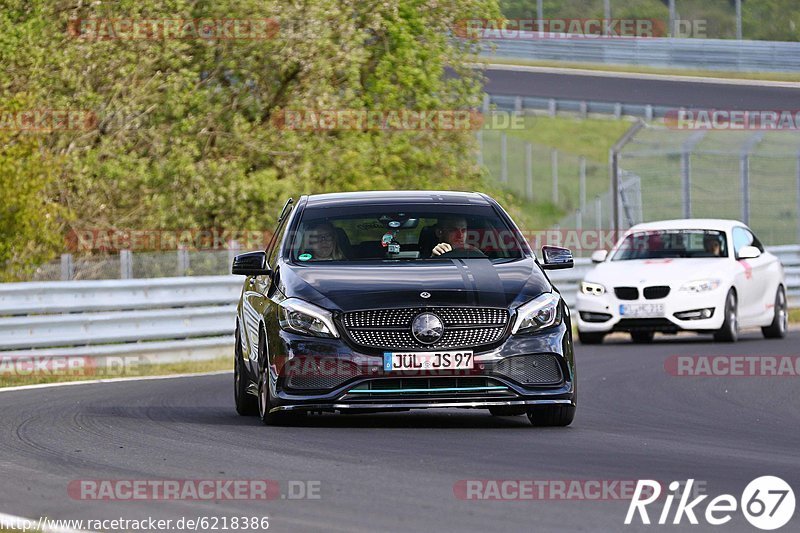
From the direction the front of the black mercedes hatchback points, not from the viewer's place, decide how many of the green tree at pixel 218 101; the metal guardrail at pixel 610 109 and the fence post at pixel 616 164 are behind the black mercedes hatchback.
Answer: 3

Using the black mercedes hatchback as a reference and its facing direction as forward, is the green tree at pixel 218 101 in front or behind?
behind

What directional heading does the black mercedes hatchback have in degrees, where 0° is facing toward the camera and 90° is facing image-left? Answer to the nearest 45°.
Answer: approximately 0°

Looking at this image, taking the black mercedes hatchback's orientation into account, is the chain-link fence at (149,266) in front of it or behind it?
behind

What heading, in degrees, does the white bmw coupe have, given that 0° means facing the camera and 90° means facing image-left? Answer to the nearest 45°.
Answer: approximately 45°

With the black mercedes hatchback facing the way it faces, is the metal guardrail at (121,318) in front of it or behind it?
behind

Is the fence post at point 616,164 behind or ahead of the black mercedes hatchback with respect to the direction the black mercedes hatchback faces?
behind

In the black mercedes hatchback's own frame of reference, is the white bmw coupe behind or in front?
behind
